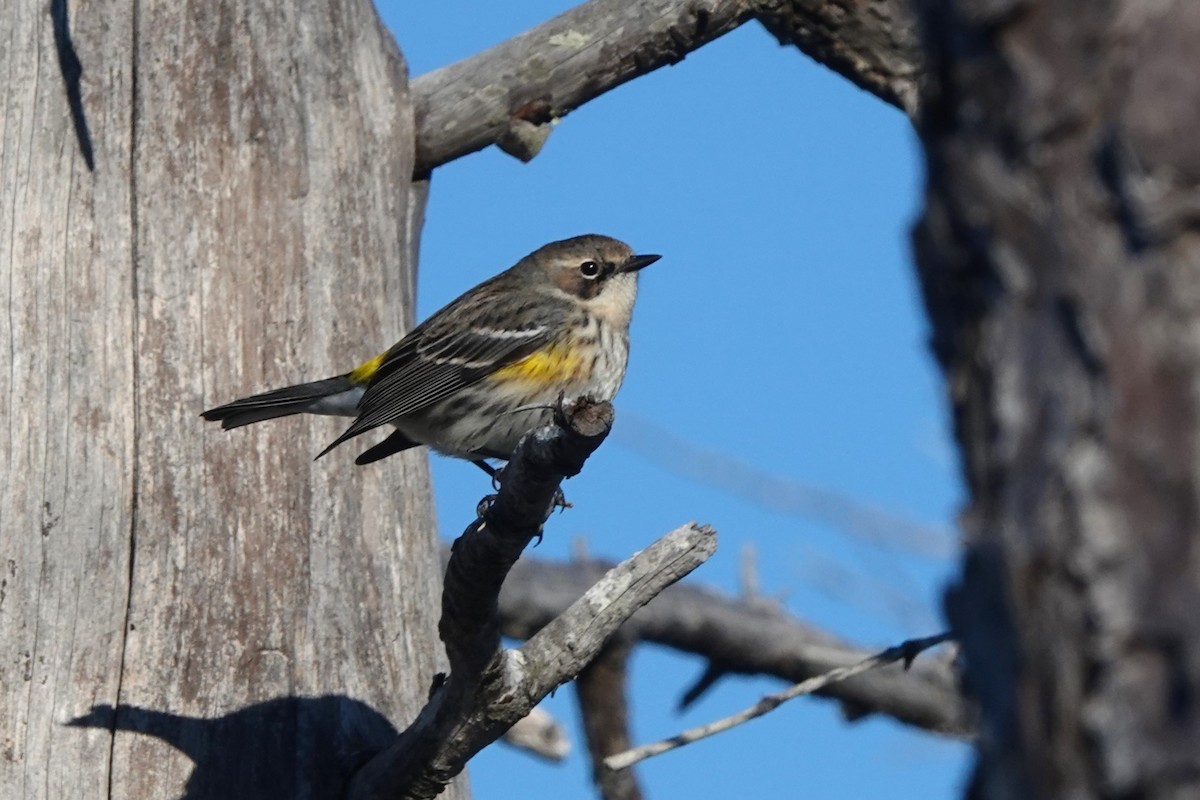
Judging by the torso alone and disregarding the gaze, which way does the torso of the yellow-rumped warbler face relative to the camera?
to the viewer's right

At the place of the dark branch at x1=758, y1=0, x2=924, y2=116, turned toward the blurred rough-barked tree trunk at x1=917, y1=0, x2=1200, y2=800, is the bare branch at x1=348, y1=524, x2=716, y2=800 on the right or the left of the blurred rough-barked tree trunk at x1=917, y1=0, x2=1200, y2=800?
right

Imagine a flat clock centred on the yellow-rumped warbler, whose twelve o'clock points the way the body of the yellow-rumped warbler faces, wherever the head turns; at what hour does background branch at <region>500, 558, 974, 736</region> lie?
The background branch is roughly at 10 o'clock from the yellow-rumped warbler.

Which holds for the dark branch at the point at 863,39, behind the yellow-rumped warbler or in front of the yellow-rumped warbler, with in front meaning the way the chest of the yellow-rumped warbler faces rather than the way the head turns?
in front

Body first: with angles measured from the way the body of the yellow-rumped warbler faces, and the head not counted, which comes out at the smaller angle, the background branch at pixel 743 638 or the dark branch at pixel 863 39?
the dark branch
